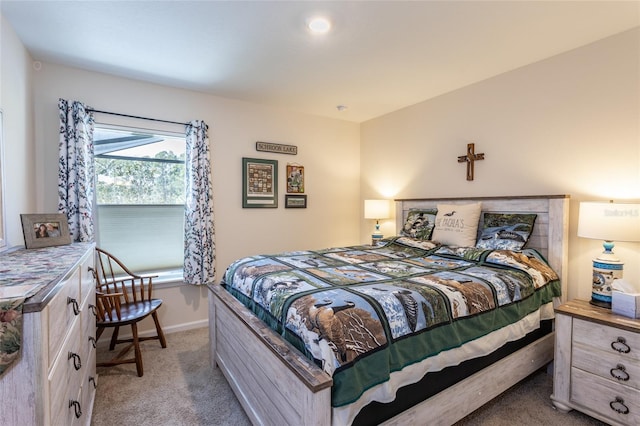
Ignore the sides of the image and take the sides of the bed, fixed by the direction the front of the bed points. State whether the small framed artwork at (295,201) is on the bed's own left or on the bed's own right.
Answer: on the bed's own right

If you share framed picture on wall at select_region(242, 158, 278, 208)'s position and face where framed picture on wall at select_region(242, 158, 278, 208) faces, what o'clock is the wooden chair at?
The wooden chair is roughly at 3 o'clock from the framed picture on wall.

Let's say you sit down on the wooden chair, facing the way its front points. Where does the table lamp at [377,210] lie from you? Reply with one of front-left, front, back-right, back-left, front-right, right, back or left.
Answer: front-left

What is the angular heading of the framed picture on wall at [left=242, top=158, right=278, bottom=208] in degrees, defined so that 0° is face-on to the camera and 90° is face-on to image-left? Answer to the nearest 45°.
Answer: approximately 315°

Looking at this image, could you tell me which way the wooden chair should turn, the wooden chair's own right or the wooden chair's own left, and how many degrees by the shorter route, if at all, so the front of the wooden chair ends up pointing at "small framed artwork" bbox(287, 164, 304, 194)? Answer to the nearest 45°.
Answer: approximately 45° to the wooden chair's own left

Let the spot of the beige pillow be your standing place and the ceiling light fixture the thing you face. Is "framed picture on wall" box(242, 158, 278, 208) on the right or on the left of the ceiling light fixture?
right

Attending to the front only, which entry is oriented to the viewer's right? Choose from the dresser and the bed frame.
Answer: the dresser

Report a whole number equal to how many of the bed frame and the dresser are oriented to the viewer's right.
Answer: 1

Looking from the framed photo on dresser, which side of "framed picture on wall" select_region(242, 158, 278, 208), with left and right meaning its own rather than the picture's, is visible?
right

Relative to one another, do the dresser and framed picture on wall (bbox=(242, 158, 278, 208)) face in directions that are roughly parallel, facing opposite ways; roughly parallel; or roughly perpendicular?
roughly perpendicular

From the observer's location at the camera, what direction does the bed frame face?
facing the viewer and to the left of the viewer

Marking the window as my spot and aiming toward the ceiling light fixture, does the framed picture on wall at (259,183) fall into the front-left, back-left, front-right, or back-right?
front-left

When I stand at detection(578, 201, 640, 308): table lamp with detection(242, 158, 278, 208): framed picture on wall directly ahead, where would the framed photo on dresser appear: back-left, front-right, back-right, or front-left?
front-left

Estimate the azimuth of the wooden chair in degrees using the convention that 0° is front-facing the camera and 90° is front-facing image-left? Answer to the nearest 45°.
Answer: approximately 315°

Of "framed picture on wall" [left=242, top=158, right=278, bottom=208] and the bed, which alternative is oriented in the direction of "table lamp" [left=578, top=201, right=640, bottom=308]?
the framed picture on wall

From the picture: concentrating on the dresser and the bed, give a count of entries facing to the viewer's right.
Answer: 1

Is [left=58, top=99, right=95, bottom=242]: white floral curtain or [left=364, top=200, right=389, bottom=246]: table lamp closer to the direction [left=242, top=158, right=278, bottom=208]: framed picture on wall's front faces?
the table lamp

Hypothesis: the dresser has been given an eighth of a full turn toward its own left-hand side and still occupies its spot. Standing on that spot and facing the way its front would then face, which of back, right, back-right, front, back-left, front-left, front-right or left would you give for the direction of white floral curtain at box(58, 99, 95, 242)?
front-left

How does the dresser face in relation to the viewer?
to the viewer's right
